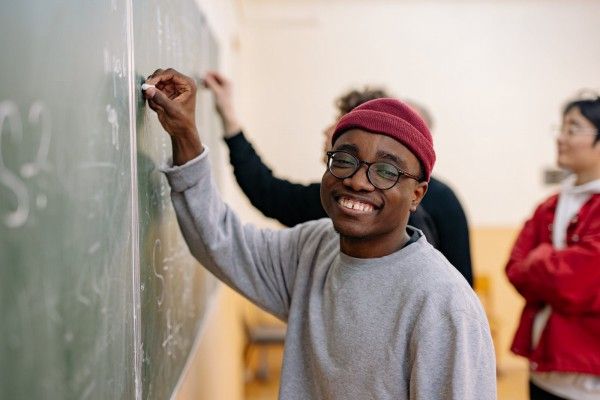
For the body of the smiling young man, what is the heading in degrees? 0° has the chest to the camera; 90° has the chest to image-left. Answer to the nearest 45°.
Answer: approximately 45°

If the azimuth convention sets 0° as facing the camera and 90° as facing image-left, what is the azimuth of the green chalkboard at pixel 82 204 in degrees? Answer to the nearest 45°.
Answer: approximately 315°

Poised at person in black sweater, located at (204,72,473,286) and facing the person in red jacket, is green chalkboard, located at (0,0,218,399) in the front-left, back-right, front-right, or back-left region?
back-right

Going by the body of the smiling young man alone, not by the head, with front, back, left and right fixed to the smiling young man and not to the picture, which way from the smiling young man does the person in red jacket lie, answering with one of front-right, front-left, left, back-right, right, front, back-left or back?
back

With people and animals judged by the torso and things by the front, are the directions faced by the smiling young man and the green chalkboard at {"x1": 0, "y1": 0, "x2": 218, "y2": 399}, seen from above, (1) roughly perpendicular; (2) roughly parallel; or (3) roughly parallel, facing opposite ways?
roughly perpendicular
